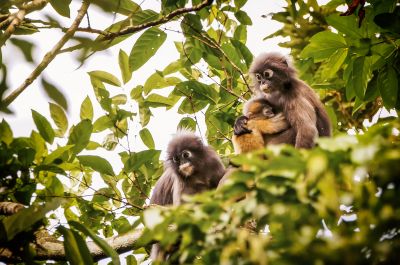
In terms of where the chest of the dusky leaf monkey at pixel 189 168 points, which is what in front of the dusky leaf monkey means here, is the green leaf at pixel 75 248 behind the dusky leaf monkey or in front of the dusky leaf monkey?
in front

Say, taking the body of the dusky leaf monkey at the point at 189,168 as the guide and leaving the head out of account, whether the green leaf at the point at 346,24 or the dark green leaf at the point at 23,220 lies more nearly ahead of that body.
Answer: the dark green leaf

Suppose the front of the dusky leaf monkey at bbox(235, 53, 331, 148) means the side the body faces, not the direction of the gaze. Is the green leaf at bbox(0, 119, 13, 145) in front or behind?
in front

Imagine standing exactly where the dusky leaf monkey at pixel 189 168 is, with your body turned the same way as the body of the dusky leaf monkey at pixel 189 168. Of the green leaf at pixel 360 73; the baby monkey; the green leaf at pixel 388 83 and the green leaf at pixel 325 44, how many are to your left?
4
